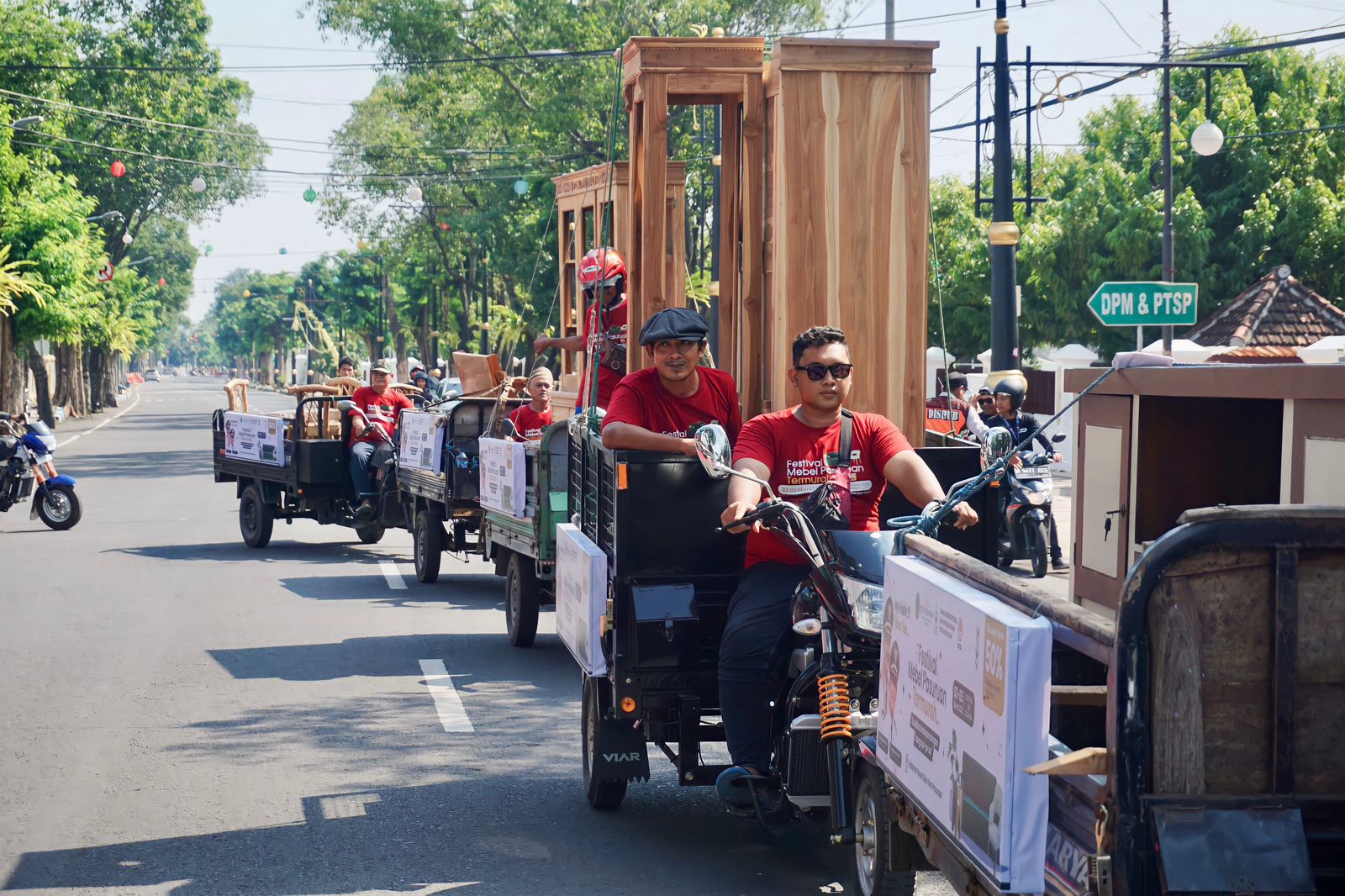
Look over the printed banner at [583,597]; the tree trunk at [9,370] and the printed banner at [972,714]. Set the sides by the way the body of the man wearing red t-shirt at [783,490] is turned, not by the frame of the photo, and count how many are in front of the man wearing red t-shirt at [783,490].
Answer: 1

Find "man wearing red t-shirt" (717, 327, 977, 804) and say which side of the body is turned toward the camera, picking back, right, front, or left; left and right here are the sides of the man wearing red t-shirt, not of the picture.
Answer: front

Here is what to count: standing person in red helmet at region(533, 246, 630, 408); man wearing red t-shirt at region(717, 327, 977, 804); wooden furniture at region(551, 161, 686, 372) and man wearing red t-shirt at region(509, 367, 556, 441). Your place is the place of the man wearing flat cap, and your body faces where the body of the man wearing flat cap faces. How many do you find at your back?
3

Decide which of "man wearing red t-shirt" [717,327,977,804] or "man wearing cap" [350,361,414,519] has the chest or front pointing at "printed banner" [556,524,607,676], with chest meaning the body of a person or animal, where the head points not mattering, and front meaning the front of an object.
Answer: the man wearing cap

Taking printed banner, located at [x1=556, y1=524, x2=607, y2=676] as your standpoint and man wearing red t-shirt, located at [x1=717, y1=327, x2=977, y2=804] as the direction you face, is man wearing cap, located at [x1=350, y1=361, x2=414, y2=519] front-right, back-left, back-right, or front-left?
back-left

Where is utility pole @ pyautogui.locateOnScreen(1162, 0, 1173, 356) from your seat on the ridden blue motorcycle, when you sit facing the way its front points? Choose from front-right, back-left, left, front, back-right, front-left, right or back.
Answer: front-left

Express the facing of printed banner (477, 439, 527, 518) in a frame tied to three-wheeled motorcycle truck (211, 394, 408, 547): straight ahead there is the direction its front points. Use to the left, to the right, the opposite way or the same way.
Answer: to the right

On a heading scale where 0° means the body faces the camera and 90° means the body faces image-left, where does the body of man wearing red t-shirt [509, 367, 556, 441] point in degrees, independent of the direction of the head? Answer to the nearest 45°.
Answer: approximately 315°

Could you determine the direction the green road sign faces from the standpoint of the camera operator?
facing the viewer

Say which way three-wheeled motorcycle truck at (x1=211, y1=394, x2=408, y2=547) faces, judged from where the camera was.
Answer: facing the viewer and to the right of the viewer

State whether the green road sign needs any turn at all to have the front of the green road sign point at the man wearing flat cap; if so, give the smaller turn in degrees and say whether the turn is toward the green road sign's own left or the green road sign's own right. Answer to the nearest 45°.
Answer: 0° — it already faces them

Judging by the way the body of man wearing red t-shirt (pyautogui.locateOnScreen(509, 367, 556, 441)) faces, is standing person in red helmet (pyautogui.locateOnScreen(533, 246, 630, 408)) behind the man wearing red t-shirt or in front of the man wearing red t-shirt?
in front

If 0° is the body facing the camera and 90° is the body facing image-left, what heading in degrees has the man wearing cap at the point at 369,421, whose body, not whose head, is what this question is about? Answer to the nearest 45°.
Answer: approximately 0°

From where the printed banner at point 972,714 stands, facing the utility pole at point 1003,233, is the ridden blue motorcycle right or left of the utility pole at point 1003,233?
left
